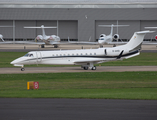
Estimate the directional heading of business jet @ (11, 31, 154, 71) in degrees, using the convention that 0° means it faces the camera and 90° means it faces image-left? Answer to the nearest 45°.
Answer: approximately 90°
